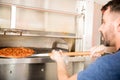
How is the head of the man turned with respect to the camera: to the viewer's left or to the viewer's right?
to the viewer's left

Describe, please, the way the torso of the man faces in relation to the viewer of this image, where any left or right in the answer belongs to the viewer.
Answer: facing away from the viewer and to the left of the viewer

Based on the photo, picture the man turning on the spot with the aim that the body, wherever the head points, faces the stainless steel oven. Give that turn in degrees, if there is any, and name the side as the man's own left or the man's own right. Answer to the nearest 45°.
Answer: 0° — they already face it
